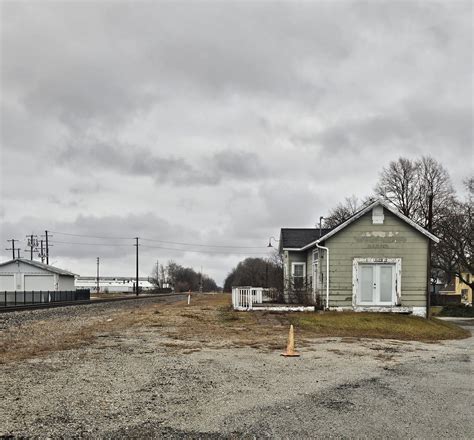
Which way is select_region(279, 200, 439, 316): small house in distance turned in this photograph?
toward the camera

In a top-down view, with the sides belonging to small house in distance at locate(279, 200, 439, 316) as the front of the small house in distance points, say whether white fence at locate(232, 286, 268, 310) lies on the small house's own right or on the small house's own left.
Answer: on the small house's own right

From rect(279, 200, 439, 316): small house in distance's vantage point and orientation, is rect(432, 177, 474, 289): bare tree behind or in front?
behind
